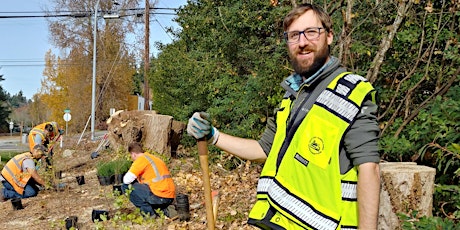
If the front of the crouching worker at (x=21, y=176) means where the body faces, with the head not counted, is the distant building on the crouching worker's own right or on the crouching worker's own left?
on the crouching worker's own left

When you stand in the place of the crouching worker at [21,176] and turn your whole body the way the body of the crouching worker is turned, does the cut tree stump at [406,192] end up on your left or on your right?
on your right

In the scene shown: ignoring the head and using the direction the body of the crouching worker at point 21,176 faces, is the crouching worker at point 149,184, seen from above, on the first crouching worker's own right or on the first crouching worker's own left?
on the first crouching worker's own right

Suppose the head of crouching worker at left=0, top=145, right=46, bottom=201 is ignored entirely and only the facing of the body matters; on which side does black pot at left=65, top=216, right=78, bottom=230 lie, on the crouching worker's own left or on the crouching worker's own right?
on the crouching worker's own right

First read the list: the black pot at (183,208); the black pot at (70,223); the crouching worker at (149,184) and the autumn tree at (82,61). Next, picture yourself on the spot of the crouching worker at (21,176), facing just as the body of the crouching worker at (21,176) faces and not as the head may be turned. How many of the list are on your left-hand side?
1

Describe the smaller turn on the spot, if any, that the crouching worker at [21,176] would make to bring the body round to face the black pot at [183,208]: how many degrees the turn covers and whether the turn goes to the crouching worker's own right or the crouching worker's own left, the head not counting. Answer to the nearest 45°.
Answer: approximately 45° to the crouching worker's own right

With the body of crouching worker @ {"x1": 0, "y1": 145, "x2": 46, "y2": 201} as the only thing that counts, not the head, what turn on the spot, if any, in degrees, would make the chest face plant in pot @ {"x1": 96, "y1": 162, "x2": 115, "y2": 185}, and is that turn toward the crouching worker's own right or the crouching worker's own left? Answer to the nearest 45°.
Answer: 0° — they already face it

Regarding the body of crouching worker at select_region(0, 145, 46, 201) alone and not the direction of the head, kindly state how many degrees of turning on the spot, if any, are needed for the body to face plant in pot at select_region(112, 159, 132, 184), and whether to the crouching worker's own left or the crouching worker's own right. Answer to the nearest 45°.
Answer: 0° — they already face it

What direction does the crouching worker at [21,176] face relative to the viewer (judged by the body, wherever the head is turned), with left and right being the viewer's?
facing to the right of the viewer

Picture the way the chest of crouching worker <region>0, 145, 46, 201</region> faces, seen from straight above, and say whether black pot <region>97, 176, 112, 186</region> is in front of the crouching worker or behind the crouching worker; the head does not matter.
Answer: in front
